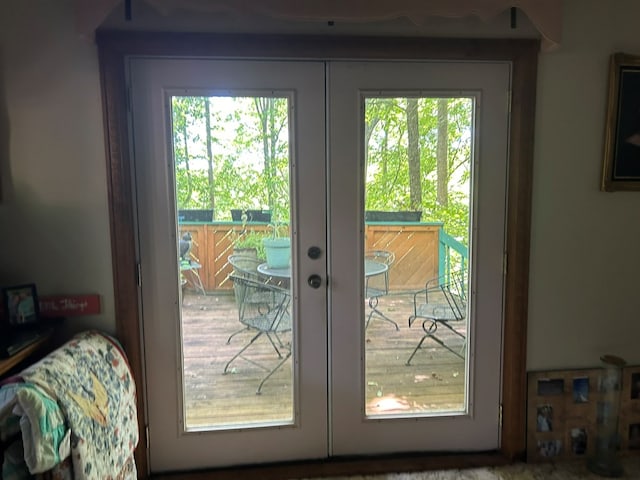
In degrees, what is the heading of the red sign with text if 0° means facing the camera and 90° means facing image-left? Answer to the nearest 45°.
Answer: approximately 0°

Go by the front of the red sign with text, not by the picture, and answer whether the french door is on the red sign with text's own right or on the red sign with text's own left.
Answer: on the red sign with text's own left

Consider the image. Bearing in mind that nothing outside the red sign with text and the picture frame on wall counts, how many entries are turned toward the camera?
2

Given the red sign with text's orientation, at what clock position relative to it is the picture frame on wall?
The picture frame on wall is roughly at 10 o'clock from the red sign with text.
